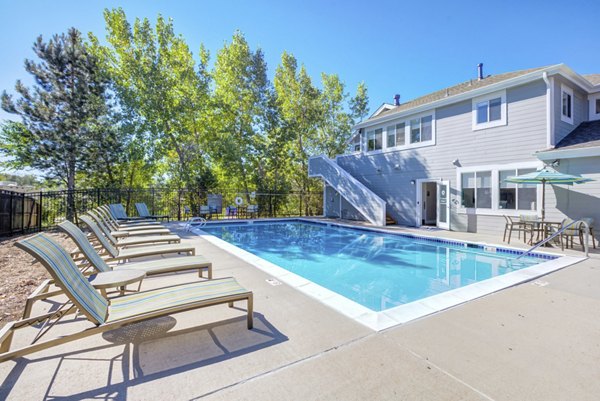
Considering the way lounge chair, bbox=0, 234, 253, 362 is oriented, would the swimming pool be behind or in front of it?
in front

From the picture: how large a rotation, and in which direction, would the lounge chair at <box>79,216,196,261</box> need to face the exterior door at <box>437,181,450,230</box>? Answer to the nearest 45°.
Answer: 0° — it already faces it

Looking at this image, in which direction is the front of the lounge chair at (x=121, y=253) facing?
to the viewer's right

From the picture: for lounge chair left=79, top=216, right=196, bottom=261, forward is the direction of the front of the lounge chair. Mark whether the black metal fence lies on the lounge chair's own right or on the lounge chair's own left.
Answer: on the lounge chair's own left

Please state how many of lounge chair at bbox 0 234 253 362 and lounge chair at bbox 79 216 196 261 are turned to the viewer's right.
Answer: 2

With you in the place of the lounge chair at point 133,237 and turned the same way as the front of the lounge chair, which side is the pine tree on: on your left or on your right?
on your left

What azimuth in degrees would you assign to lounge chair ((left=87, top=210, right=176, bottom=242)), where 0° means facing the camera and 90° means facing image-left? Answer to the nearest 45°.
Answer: approximately 270°

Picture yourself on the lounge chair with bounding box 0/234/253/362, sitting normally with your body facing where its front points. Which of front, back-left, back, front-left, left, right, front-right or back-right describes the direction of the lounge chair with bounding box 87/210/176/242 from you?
left

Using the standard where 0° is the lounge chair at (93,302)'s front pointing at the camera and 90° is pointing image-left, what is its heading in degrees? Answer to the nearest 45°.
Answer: approximately 270°

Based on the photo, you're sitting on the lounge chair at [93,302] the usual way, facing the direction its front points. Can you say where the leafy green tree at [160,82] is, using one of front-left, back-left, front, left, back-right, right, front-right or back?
left

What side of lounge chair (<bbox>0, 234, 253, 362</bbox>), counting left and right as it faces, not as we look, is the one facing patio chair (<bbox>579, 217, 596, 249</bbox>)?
front

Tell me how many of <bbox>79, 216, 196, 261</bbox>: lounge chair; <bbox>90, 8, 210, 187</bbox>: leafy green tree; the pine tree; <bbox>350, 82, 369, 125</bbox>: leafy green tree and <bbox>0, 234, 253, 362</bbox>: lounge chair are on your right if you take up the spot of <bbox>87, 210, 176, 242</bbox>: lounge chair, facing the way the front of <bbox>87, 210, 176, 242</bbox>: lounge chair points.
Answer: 2

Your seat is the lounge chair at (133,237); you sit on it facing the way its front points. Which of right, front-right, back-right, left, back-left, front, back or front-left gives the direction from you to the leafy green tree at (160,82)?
left
